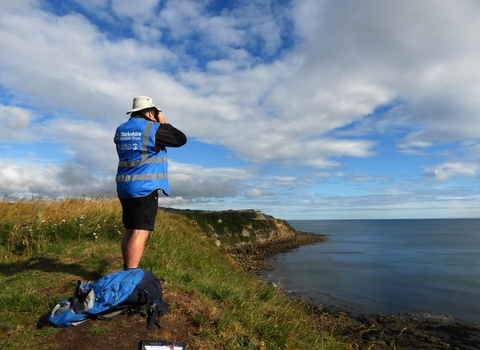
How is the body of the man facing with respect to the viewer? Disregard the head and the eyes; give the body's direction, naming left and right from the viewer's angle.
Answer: facing away from the viewer and to the right of the viewer

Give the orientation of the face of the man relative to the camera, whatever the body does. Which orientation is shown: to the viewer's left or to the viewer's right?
to the viewer's right
